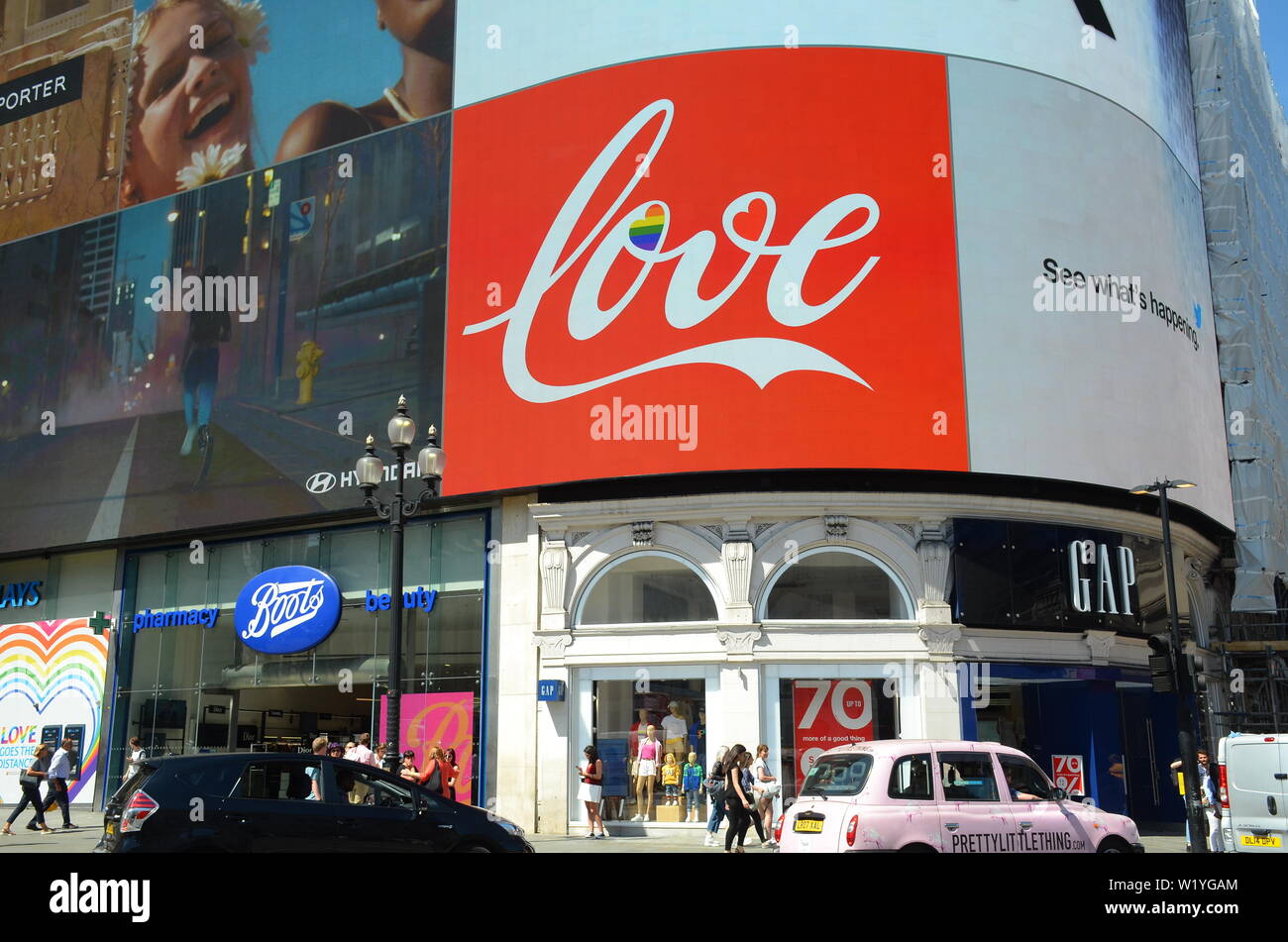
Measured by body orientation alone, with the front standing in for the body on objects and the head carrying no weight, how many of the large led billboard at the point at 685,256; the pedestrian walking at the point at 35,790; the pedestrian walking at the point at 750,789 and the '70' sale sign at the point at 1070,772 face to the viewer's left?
1

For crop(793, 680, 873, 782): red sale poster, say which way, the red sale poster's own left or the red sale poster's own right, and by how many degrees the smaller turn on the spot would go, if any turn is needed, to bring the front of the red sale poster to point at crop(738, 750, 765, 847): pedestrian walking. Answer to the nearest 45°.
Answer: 0° — it already faces them

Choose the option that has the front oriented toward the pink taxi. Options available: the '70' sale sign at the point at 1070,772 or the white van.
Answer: the '70' sale sign

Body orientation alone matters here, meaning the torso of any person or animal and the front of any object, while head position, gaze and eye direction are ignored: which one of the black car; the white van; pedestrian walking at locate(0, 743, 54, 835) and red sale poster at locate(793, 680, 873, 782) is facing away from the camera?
the white van

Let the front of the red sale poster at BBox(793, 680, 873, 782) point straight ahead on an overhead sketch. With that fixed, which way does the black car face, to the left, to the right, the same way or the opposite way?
to the left

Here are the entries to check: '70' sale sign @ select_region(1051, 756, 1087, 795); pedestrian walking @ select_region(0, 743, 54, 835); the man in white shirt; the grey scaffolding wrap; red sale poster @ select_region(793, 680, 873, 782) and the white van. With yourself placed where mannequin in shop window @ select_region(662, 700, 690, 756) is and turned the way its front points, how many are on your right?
2

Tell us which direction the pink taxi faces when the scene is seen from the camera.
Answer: facing away from the viewer and to the right of the viewer

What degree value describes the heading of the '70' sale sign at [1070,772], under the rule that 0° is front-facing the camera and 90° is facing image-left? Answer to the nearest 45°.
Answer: approximately 0°
